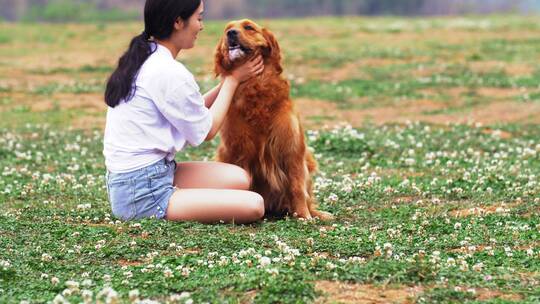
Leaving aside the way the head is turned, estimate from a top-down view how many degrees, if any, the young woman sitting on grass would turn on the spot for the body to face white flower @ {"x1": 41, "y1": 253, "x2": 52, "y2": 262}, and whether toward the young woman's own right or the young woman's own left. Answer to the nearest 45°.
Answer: approximately 135° to the young woman's own right

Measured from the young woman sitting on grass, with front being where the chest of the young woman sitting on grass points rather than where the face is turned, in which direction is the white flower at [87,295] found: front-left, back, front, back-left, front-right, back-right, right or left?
right

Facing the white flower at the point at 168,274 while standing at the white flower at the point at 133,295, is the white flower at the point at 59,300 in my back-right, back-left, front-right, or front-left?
back-left

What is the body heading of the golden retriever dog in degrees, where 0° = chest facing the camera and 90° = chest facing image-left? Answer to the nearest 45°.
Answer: approximately 45°

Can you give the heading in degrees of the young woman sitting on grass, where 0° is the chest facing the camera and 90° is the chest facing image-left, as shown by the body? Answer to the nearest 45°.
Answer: approximately 270°

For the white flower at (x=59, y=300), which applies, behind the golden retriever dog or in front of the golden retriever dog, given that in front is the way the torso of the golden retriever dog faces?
in front

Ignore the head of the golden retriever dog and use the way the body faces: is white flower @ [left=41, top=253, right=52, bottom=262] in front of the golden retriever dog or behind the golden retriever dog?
in front

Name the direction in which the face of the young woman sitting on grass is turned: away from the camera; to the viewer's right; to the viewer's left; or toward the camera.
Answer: to the viewer's right

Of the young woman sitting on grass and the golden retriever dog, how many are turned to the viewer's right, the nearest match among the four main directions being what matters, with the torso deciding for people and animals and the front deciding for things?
1

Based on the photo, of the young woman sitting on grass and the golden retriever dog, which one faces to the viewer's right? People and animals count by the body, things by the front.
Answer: the young woman sitting on grass

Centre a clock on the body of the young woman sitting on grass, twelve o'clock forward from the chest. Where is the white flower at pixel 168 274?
The white flower is roughly at 3 o'clock from the young woman sitting on grass.
